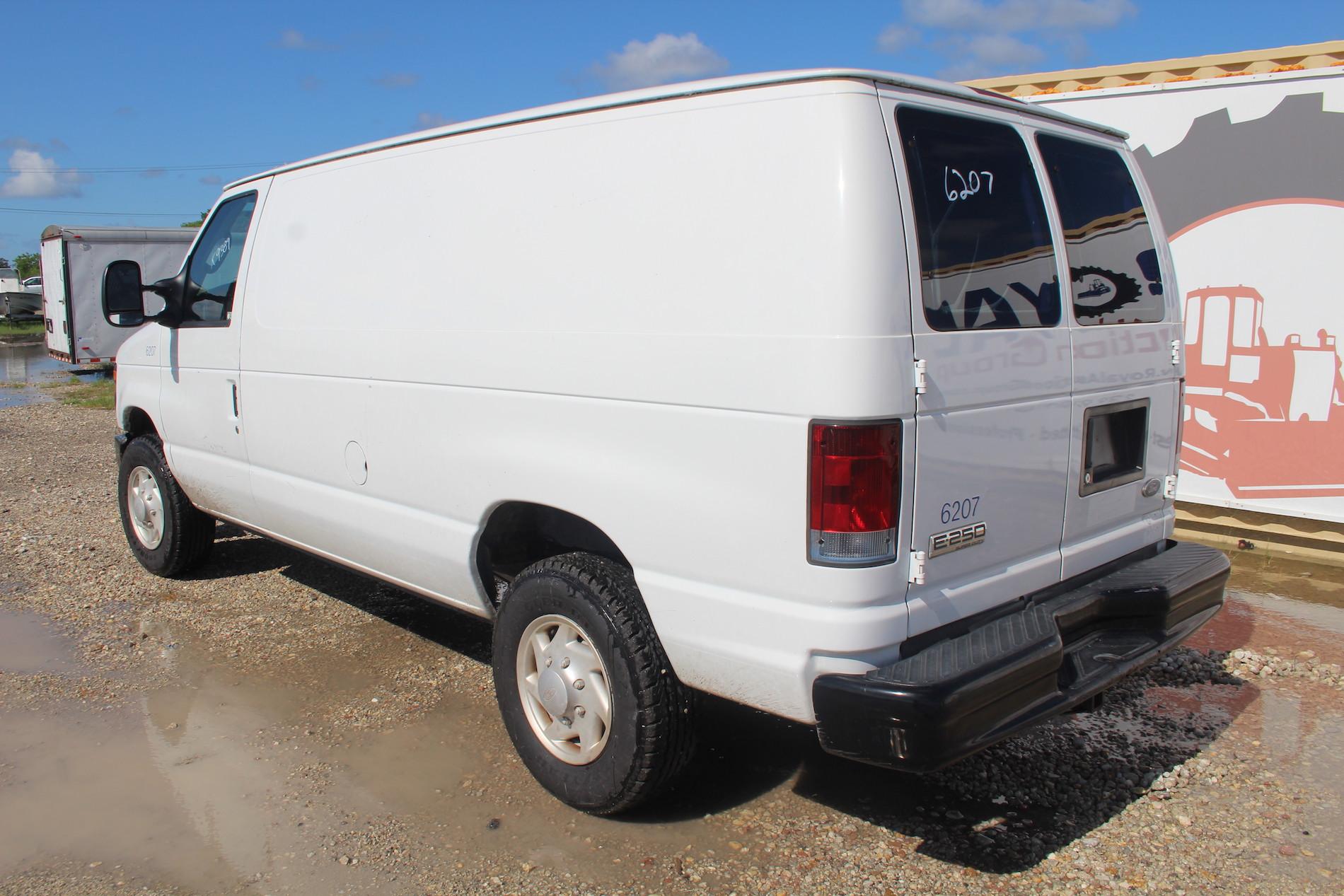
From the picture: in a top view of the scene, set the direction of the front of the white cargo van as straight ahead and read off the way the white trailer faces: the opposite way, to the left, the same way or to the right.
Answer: to the right

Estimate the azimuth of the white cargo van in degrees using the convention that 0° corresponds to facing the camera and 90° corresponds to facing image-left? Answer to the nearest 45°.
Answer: approximately 135°

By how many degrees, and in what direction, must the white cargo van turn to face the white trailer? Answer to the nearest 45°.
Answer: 0° — it already faces it

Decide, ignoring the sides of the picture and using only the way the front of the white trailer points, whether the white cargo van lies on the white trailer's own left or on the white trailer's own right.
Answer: on the white trailer's own right

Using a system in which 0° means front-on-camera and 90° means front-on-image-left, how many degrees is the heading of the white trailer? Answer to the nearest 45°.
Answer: approximately 270°
